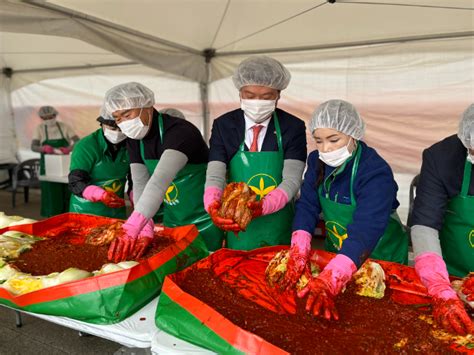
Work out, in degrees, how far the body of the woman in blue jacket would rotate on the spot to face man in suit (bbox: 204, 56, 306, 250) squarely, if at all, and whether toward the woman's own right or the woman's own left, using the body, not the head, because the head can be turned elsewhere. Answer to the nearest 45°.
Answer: approximately 90° to the woman's own right

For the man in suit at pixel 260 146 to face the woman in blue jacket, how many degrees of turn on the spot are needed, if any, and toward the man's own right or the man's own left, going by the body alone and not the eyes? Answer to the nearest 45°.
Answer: approximately 45° to the man's own left

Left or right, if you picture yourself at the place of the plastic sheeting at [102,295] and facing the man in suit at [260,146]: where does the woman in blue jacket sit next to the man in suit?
right

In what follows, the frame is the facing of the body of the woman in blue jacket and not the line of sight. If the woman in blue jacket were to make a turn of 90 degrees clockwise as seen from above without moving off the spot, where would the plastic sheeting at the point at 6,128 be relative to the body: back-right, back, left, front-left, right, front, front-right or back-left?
front

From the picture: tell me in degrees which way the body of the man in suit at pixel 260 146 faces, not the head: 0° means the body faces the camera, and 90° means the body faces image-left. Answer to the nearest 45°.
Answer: approximately 0°

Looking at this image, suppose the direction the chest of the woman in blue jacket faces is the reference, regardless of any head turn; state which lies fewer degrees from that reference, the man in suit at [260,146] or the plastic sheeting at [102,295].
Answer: the plastic sheeting

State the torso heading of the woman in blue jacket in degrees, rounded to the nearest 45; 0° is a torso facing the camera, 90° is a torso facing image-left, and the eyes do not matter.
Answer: approximately 45°

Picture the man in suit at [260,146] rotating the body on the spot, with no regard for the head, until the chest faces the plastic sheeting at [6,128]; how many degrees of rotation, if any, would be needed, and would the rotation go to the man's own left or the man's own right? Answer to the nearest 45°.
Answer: approximately 135° to the man's own right
